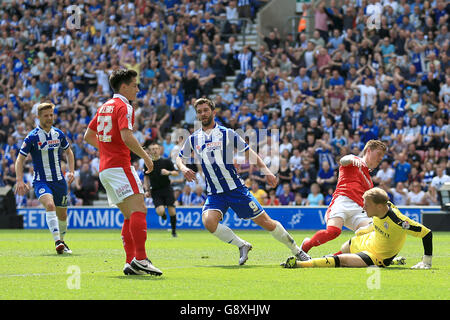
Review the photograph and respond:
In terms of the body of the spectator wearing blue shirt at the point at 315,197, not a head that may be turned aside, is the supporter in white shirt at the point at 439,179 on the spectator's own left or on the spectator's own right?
on the spectator's own left

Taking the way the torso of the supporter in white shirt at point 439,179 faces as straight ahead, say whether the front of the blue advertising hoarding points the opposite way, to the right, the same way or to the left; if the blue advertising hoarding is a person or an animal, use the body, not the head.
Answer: the same way

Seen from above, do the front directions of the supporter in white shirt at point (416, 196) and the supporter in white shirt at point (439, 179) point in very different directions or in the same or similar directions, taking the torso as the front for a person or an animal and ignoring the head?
same or similar directions

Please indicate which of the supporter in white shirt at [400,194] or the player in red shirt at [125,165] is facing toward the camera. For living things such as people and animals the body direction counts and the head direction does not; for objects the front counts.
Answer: the supporter in white shirt

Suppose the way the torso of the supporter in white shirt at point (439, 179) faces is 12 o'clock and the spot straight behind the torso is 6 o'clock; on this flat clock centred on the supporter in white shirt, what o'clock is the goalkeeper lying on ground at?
The goalkeeper lying on ground is roughly at 12 o'clock from the supporter in white shirt.

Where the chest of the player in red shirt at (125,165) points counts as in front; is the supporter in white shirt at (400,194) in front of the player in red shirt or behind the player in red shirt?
in front

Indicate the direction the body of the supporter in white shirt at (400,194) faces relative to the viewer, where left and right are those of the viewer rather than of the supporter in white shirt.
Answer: facing the viewer

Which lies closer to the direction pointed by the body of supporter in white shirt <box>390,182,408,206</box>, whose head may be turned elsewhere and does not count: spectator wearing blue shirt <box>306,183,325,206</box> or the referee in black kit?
the referee in black kit

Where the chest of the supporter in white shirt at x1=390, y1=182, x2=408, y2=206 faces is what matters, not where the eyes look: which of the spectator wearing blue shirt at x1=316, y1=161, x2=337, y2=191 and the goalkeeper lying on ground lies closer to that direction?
the goalkeeper lying on ground

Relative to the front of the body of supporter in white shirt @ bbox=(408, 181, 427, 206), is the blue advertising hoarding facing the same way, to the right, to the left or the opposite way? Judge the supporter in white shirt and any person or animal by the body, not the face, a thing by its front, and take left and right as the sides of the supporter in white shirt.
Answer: the same way

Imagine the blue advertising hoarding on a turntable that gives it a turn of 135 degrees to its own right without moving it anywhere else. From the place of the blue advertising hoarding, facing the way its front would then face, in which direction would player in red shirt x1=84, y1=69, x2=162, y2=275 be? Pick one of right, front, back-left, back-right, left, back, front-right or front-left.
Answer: back-left

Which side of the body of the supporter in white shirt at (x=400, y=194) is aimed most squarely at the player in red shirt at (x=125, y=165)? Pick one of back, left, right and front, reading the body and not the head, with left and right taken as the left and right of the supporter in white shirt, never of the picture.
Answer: front

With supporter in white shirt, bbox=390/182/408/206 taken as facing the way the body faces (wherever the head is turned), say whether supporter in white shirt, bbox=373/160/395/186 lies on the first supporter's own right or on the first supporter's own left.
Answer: on the first supporter's own right

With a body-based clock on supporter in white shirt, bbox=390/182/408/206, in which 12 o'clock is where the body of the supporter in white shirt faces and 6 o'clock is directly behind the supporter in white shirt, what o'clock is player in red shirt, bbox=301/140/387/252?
The player in red shirt is roughly at 12 o'clock from the supporter in white shirt.

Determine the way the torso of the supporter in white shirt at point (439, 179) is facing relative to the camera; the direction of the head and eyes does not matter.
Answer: toward the camera

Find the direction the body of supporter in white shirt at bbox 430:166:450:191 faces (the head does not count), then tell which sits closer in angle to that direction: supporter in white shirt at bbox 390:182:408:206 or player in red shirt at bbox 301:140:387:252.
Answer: the player in red shirt

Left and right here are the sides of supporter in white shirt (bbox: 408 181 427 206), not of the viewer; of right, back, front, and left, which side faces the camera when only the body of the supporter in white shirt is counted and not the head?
front
